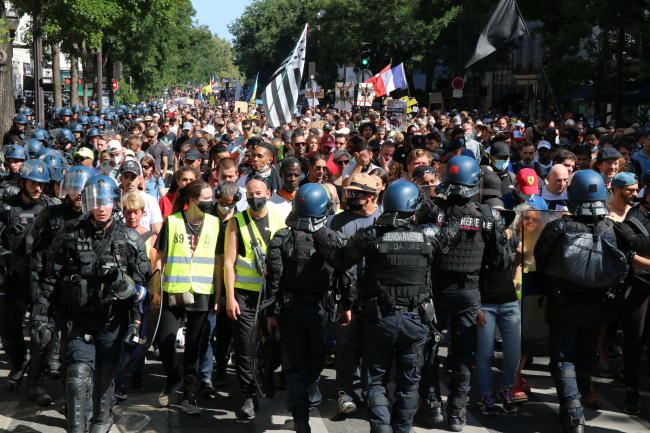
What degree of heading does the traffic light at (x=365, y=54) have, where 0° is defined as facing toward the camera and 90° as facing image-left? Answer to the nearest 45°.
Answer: approximately 0°

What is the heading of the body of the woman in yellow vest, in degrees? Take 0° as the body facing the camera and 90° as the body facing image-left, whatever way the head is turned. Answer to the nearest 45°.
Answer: approximately 0°

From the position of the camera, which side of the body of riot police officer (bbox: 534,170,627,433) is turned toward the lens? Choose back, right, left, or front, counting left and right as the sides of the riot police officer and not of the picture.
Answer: back

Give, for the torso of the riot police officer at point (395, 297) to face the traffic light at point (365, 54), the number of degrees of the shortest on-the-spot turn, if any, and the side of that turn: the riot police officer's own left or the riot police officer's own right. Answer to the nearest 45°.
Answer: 0° — they already face it

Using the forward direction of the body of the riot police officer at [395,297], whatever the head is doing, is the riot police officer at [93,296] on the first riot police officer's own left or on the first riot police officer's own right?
on the first riot police officer's own left

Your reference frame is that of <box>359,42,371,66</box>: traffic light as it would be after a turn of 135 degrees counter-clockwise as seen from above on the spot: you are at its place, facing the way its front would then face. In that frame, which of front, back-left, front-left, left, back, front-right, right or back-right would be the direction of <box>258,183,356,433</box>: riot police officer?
back-right

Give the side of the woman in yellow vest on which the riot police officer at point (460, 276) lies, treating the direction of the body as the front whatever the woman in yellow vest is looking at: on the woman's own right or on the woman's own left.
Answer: on the woman's own left

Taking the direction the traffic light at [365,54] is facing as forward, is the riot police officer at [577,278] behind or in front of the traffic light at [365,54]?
in front

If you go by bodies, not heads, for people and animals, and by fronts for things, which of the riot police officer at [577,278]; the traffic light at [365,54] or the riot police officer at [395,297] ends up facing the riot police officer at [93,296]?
the traffic light

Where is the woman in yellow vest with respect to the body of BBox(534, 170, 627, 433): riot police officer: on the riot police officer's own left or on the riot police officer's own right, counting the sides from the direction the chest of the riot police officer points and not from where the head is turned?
on the riot police officer's own left

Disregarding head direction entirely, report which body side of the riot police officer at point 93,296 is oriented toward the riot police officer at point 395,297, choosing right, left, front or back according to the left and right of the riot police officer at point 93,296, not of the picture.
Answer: left

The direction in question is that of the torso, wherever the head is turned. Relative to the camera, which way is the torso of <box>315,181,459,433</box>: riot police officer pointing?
away from the camera

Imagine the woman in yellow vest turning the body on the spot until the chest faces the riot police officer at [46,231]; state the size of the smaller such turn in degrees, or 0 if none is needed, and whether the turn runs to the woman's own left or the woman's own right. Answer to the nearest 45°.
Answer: approximately 90° to the woman's own right
